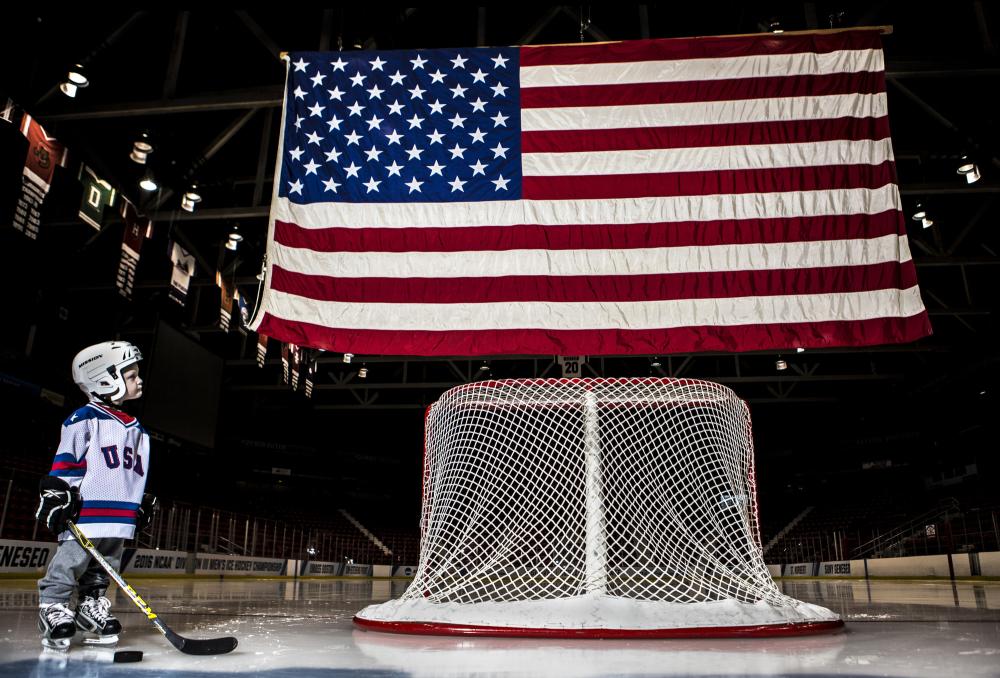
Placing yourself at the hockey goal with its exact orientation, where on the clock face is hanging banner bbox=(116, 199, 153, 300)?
The hanging banner is roughly at 10 o'clock from the hockey goal.

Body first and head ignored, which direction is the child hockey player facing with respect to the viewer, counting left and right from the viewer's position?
facing the viewer and to the right of the viewer

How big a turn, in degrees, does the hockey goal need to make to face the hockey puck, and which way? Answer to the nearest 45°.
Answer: approximately 135° to its left

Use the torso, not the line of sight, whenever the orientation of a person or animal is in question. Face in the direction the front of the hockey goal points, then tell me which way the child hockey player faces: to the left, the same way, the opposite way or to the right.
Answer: to the right

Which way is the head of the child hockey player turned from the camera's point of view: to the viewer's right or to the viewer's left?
to the viewer's right

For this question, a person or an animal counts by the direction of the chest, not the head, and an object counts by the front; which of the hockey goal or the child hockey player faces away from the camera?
the hockey goal

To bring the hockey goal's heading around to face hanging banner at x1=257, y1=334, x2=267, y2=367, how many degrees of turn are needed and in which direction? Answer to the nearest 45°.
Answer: approximately 45° to its left

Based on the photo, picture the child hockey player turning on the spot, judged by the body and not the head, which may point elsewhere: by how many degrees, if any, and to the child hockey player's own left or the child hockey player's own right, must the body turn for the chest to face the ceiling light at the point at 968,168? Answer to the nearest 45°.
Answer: approximately 45° to the child hockey player's own left

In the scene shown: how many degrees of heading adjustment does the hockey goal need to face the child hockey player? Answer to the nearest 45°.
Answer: approximately 135° to its left

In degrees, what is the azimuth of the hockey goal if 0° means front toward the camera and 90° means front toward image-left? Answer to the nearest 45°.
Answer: approximately 180°

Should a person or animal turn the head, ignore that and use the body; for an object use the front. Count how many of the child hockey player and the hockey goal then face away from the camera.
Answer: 1
